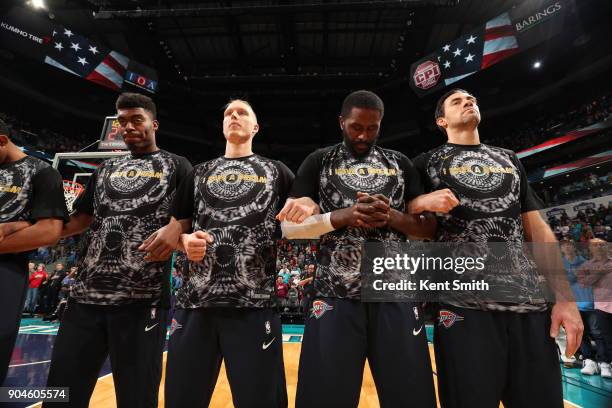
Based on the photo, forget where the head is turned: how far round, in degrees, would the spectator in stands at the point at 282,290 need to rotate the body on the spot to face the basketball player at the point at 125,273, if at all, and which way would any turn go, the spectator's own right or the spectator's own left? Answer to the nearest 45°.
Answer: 0° — they already face them

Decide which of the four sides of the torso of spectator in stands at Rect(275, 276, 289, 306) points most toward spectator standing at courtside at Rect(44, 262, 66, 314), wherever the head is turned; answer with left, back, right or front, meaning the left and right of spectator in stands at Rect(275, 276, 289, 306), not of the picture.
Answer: right

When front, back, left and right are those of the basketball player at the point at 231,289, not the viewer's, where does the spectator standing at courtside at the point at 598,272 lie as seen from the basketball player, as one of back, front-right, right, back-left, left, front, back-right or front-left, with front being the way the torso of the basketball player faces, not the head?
left

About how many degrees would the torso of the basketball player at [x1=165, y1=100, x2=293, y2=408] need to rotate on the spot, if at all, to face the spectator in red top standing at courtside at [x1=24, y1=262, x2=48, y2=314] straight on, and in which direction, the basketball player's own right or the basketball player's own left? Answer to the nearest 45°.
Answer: approximately 135° to the basketball player's own right

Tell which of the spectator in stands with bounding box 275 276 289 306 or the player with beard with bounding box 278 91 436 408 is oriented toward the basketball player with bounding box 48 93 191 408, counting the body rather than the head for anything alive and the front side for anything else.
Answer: the spectator in stands

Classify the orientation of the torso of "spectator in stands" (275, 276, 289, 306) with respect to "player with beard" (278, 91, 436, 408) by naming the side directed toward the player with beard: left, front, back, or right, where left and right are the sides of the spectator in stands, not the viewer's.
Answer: front

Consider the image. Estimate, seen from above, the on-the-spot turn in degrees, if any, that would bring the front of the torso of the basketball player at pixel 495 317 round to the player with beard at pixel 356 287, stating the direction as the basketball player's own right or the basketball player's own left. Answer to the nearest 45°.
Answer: approximately 45° to the basketball player's own right

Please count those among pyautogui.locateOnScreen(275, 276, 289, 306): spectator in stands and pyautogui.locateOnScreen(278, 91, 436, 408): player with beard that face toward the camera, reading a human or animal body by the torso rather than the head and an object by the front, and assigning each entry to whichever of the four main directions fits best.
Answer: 2

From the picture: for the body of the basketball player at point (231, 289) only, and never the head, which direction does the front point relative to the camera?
toward the camera

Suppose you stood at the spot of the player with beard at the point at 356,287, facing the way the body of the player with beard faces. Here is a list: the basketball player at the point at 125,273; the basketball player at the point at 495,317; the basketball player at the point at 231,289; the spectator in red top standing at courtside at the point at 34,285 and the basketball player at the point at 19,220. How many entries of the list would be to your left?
1

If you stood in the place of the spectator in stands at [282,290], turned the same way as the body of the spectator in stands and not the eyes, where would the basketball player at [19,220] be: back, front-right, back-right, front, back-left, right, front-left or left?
front

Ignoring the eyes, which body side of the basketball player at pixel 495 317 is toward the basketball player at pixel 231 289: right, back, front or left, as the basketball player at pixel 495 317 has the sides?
right

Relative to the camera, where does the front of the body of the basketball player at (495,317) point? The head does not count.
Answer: toward the camera
